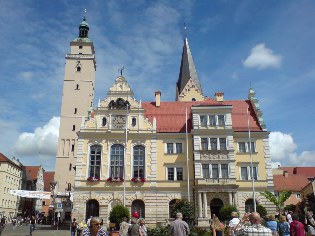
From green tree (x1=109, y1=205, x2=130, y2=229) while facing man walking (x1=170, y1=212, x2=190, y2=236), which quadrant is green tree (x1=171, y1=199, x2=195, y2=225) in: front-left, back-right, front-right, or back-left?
front-left

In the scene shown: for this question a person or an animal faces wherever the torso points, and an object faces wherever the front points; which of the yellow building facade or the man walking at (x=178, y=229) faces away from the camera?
the man walking

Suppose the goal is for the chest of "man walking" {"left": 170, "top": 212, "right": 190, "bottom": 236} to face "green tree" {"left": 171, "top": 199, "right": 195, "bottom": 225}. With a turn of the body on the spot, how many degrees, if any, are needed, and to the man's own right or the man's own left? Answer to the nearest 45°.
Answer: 0° — they already face it

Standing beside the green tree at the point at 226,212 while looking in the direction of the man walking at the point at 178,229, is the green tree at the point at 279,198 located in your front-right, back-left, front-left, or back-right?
back-left

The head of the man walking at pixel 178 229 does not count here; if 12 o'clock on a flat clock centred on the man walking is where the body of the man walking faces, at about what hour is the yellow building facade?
The yellow building facade is roughly at 12 o'clock from the man walking.

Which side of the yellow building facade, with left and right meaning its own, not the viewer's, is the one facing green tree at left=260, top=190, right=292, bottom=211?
left

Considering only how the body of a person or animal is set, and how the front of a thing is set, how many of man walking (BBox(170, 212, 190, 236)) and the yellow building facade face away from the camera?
1

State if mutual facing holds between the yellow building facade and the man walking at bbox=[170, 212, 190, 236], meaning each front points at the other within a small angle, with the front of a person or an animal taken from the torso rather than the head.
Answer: yes

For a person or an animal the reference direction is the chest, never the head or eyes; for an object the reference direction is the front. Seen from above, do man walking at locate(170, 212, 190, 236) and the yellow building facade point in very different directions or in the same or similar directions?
very different directions

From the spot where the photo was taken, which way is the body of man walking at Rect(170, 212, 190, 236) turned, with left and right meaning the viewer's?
facing away from the viewer

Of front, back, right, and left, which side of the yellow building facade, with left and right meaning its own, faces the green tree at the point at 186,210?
front

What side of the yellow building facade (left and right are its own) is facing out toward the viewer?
front

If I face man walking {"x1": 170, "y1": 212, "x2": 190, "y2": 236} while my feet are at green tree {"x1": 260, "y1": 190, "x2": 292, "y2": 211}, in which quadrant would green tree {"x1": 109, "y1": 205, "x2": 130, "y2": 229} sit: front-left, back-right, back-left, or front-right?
front-right
